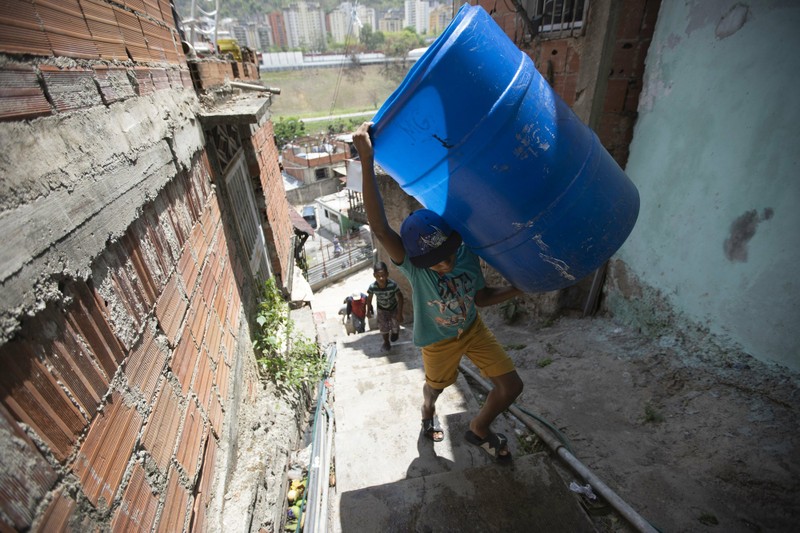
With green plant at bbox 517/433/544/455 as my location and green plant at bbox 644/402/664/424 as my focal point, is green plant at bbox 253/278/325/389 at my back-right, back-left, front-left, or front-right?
back-left

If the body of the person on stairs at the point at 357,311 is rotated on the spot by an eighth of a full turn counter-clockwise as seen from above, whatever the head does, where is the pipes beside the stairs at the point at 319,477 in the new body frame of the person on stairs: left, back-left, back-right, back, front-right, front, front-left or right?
front-right

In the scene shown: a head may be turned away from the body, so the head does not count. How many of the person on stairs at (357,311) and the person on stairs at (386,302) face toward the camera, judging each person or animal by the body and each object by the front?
2

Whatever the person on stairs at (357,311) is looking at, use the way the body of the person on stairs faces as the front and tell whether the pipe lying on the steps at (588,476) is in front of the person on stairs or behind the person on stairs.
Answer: in front

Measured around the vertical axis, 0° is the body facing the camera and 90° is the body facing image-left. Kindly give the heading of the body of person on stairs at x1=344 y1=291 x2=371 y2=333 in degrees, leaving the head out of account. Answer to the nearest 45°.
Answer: approximately 0°

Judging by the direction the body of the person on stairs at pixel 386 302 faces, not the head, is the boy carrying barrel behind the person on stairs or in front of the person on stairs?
in front

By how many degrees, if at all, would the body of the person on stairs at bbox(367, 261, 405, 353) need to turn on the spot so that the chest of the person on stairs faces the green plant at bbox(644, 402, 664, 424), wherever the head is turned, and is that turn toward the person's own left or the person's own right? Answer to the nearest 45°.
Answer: approximately 45° to the person's own left

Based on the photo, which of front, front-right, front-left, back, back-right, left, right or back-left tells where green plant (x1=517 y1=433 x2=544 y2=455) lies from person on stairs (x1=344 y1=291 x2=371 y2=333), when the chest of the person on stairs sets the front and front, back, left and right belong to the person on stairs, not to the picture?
front

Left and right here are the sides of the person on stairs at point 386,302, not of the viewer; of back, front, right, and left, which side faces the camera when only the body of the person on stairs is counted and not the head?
front
